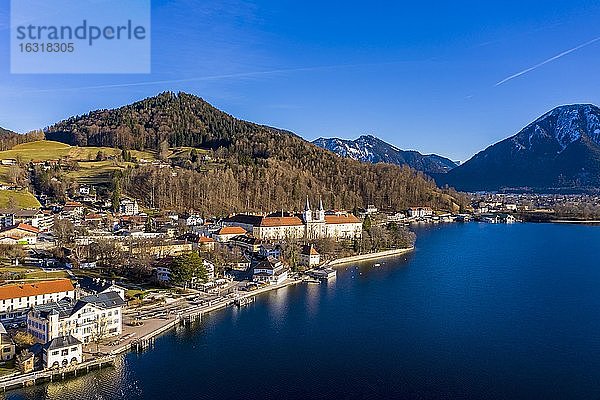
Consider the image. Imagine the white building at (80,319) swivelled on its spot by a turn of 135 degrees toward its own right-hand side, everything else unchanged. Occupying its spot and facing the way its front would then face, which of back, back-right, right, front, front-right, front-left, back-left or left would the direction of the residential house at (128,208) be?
right

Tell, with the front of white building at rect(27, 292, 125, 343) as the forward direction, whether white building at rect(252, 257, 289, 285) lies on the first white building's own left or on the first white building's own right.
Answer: on the first white building's own left

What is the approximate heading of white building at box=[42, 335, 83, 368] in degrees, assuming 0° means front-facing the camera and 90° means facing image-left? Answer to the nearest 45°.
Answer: approximately 315°

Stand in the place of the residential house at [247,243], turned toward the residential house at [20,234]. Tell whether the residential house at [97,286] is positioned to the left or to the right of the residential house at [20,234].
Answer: left

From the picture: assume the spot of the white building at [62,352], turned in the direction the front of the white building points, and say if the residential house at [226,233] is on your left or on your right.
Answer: on your left

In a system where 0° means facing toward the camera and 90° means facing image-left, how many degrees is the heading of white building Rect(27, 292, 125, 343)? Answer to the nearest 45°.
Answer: approximately 315°

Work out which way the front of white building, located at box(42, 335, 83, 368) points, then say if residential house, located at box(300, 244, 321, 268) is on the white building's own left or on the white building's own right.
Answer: on the white building's own left

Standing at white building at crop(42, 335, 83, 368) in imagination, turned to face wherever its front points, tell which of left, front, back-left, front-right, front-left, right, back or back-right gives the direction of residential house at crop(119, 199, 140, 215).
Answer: back-left

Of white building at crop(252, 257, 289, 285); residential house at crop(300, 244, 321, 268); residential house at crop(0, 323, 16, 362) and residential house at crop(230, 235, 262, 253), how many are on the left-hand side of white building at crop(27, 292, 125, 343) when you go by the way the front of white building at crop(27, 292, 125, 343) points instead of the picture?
3
